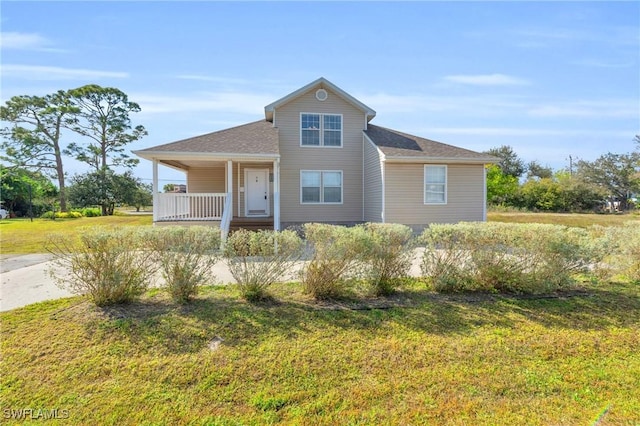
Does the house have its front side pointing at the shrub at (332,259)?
yes

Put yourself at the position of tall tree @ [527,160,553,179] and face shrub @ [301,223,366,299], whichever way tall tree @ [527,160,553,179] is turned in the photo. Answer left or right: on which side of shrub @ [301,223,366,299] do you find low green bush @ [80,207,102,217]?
right

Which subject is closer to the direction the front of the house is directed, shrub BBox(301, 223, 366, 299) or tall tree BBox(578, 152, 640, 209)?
the shrub

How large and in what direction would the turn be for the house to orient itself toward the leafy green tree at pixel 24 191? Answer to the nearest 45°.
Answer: approximately 135° to its right

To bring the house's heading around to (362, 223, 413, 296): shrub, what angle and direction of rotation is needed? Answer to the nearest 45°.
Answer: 0° — it already faces it

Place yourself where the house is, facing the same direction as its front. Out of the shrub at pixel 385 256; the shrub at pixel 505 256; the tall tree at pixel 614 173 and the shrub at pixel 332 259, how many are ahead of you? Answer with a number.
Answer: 3

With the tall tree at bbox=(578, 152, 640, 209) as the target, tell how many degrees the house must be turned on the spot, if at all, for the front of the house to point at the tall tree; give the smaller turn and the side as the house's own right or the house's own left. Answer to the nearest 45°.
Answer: approximately 135° to the house's own left

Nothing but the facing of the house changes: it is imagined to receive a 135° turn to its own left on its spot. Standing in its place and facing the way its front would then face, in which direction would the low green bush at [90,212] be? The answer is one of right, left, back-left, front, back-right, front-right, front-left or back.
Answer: left

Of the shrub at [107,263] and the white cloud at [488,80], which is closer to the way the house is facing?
the shrub

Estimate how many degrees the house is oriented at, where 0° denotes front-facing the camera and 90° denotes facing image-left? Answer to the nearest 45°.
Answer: approximately 0°

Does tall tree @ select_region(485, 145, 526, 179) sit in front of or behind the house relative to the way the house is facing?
behind
